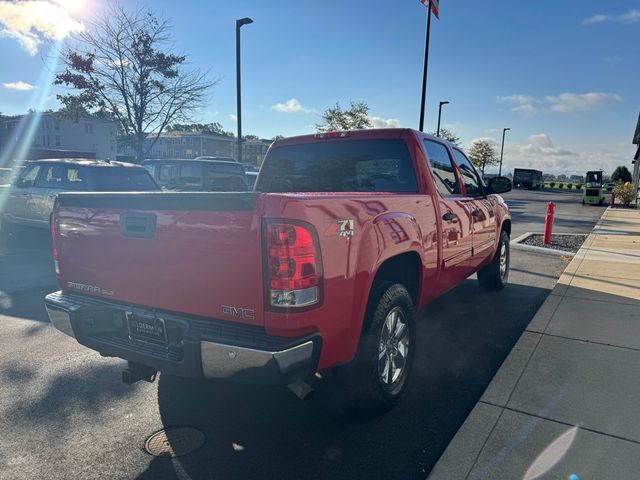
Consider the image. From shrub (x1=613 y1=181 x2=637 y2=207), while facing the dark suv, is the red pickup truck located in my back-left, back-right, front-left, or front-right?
front-left

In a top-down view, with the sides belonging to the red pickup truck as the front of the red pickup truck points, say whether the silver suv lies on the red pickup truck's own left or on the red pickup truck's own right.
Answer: on the red pickup truck's own left

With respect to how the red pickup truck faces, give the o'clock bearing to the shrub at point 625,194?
The shrub is roughly at 12 o'clock from the red pickup truck.

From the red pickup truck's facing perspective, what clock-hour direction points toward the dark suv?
The dark suv is roughly at 10 o'clock from the red pickup truck.

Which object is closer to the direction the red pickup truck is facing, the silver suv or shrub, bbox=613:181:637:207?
the shrub

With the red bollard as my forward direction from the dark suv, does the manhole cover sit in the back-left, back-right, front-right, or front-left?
front-right

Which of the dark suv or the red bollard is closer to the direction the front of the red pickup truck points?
the red bollard

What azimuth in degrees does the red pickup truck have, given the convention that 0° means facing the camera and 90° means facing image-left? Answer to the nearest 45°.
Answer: approximately 225°

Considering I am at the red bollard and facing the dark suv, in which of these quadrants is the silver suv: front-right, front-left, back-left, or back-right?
front-left

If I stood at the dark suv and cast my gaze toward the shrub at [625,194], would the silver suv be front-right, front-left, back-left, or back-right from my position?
back-right

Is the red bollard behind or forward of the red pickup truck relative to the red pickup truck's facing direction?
forward

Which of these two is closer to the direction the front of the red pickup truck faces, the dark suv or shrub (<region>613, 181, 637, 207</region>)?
the shrub
